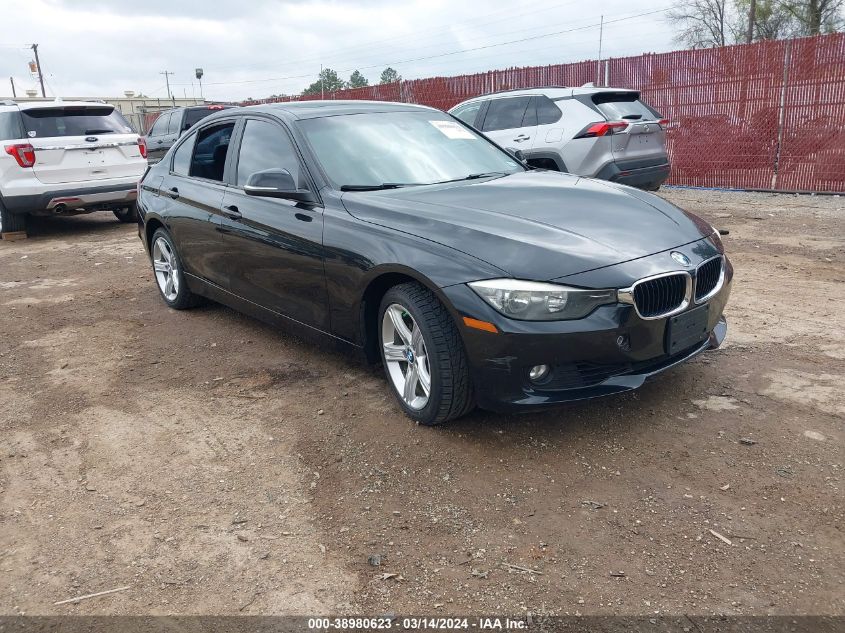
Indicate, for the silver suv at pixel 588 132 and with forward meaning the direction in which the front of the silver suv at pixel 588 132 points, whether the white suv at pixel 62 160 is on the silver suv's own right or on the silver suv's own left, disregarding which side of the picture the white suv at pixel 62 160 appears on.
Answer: on the silver suv's own left

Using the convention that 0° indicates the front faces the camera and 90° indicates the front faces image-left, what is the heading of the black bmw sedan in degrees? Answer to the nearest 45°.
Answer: approximately 315°

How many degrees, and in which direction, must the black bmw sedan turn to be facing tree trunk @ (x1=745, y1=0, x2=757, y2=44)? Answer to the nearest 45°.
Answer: approximately 90° to its left

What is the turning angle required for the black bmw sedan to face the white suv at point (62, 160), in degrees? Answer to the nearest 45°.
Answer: approximately 180°

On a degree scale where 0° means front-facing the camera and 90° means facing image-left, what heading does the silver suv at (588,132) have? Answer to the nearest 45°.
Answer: approximately 135°

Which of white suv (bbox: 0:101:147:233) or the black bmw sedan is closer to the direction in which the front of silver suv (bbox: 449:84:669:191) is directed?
the white suv

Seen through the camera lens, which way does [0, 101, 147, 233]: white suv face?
facing away from the viewer and to the left of the viewer

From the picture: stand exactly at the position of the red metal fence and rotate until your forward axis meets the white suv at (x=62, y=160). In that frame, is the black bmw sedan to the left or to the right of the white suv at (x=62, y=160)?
left

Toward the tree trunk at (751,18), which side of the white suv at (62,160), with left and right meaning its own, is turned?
right

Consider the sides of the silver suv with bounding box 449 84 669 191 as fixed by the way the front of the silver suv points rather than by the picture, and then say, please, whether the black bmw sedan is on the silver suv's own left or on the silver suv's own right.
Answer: on the silver suv's own left
